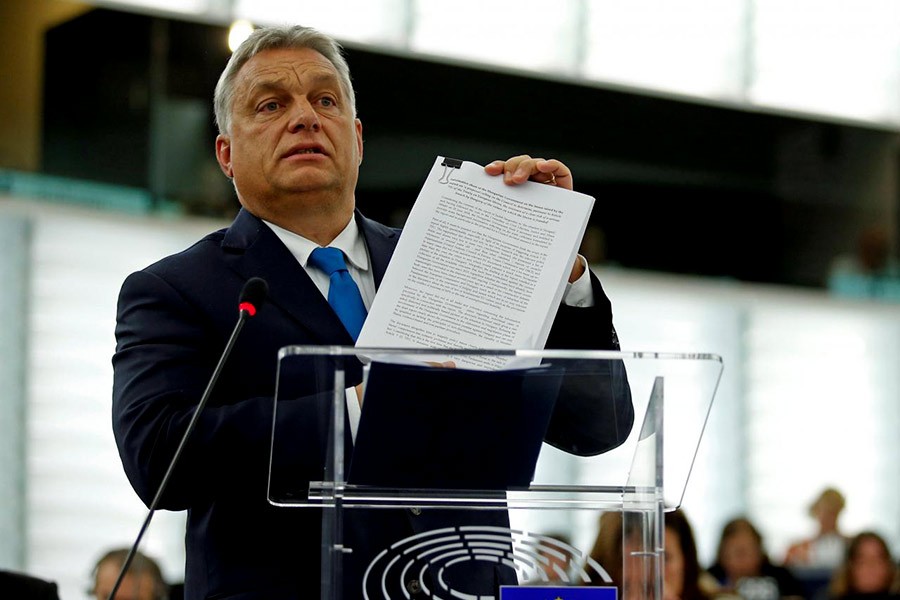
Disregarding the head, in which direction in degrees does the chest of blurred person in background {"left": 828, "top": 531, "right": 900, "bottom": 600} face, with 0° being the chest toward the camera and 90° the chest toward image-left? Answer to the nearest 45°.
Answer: approximately 0°

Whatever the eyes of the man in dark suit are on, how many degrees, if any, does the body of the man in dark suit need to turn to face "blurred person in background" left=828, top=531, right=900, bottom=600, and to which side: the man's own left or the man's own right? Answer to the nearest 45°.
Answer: approximately 90° to the man's own left

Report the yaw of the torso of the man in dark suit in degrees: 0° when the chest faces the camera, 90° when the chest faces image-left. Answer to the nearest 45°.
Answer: approximately 315°
